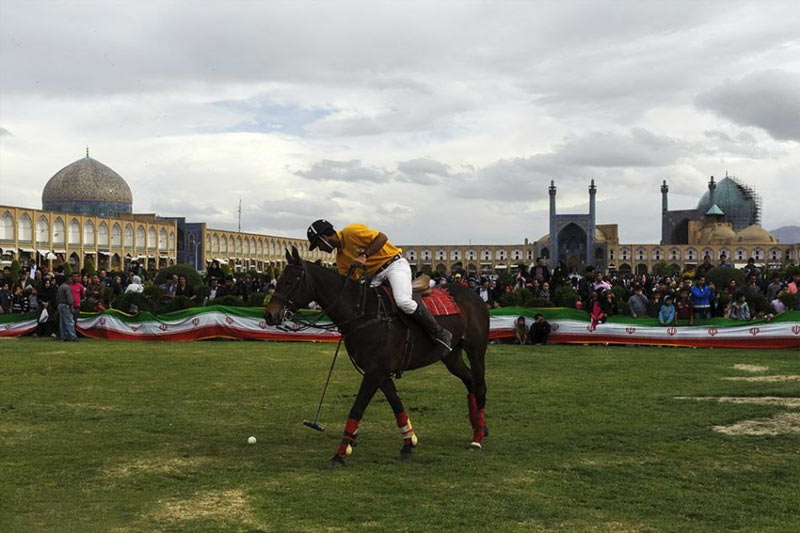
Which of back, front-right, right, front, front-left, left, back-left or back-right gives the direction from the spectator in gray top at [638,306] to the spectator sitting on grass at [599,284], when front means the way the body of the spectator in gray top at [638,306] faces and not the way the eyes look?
right

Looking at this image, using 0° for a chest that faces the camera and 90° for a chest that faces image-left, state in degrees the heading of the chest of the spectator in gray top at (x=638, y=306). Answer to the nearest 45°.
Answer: approximately 0°

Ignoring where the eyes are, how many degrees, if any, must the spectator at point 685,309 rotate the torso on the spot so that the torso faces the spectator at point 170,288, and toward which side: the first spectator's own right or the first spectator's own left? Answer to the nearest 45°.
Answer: approximately 90° to the first spectator's own right

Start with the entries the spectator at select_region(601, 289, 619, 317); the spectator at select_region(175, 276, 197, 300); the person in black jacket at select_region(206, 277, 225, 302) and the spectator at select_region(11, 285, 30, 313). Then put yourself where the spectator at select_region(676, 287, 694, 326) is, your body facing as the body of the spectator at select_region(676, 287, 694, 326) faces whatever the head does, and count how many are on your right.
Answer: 4

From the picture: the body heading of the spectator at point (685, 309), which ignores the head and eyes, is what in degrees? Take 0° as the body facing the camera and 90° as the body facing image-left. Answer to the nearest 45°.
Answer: approximately 0°

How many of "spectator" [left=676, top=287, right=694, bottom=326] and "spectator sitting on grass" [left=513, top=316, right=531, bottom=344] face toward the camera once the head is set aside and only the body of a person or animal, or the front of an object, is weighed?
2

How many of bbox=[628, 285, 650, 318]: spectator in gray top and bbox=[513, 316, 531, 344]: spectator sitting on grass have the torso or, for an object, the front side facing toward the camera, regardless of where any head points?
2

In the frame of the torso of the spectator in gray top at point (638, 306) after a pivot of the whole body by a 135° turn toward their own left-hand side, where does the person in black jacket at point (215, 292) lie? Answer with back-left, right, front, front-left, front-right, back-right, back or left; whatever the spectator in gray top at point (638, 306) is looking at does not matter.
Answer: back-left
